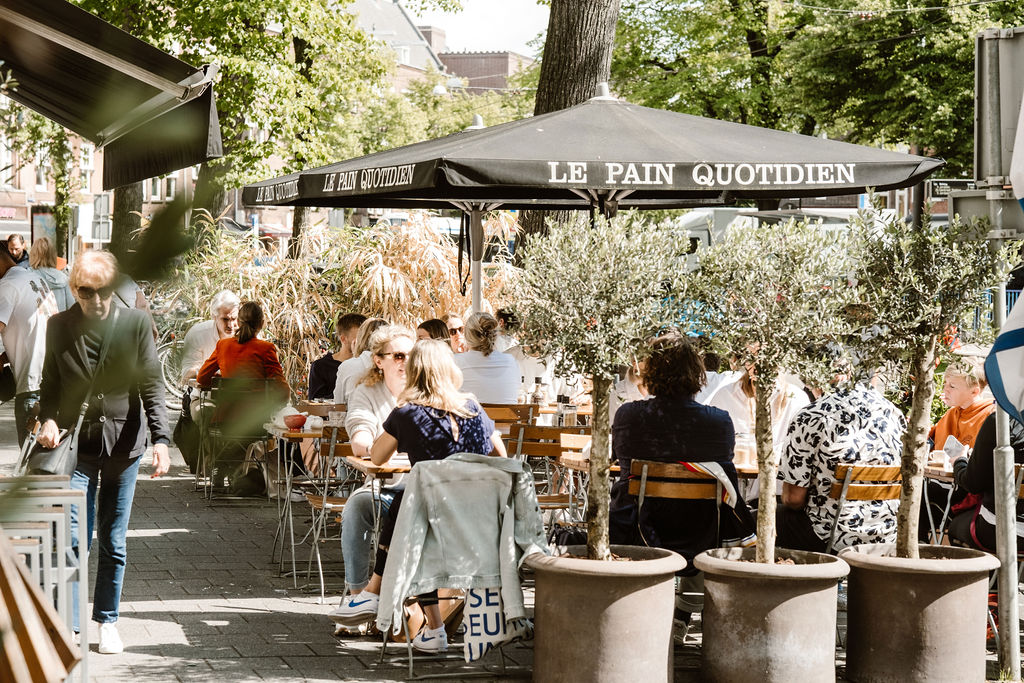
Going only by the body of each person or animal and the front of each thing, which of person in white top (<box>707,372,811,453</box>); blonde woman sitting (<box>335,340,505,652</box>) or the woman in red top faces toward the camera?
the person in white top

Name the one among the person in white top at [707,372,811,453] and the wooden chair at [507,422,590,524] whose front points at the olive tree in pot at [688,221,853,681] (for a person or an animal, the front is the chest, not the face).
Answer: the person in white top

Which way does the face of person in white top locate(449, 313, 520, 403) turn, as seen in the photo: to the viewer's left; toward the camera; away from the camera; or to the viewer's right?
away from the camera

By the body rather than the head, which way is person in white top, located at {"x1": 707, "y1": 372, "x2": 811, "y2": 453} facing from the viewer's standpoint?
toward the camera

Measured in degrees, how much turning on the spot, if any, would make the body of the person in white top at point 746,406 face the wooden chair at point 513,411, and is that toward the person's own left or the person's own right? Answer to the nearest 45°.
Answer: approximately 90° to the person's own right

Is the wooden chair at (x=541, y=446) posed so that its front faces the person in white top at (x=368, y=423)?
no

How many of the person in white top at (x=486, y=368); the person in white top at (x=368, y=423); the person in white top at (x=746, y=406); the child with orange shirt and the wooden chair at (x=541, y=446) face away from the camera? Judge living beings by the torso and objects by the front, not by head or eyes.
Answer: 2

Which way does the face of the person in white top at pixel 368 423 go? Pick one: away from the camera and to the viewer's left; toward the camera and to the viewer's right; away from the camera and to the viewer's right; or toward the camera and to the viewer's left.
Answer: toward the camera and to the viewer's right

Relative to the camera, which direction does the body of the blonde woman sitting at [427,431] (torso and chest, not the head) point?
away from the camera

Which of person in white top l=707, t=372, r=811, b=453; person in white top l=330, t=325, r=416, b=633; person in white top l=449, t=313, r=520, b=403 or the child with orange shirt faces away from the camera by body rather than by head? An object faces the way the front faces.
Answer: person in white top l=449, t=313, r=520, b=403

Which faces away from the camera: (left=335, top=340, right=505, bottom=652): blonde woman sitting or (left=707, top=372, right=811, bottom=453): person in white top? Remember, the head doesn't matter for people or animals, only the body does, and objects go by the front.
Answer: the blonde woman sitting

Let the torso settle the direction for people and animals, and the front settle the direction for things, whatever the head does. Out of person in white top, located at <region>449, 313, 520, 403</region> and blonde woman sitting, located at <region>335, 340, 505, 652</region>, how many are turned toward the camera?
0

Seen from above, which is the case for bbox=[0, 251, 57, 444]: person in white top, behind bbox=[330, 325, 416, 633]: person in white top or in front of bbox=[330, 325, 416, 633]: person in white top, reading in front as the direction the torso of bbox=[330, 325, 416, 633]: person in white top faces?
behind

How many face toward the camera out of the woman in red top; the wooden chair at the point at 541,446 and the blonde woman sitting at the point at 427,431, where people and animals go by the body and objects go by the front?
0

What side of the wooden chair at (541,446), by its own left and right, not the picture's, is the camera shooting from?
back

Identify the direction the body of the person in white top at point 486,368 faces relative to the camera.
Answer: away from the camera

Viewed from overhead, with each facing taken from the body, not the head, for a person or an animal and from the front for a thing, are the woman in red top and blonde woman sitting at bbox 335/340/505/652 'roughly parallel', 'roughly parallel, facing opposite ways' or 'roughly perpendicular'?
roughly parallel

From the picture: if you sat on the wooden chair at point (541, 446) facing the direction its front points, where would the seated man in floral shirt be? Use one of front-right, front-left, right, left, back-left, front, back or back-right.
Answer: back-right

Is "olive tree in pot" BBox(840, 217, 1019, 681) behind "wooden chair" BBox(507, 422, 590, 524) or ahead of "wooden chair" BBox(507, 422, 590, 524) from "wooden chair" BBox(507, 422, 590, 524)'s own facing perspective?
behind

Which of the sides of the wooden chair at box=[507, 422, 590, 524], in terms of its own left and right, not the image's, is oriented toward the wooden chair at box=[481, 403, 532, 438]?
front
